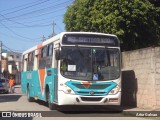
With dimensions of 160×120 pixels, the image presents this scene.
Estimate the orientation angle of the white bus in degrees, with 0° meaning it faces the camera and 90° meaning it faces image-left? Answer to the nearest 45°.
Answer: approximately 315°

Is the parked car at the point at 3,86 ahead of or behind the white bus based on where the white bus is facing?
behind

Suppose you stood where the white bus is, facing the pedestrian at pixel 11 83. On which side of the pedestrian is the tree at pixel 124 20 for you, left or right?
right

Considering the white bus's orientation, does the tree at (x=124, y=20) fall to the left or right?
on its left
